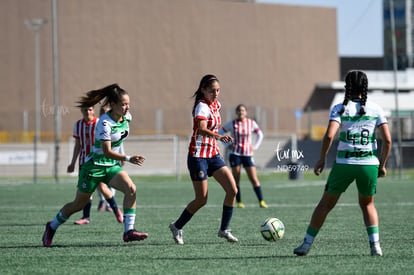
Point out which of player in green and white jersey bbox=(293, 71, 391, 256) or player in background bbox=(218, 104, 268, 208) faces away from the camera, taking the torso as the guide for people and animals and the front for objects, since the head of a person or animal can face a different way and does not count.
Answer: the player in green and white jersey

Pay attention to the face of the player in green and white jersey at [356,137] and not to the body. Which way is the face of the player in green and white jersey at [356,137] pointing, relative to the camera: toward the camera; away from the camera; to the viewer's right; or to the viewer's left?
away from the camera

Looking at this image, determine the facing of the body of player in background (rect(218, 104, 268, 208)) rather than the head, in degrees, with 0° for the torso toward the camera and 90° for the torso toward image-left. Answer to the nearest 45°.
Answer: approximately 0°

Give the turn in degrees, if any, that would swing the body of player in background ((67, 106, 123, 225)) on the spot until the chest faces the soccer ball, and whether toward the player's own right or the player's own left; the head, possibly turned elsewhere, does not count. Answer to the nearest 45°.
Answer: approximately 45° to the player's own left

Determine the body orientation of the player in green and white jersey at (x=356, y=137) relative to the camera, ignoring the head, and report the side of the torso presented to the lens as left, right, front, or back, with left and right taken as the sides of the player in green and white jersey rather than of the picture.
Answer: back

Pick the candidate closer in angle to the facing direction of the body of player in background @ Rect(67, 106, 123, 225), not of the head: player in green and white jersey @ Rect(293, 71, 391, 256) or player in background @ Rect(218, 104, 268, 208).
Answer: the player in green and white jersey

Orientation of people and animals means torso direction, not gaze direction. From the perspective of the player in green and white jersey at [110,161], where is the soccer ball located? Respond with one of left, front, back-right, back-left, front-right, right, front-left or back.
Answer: front

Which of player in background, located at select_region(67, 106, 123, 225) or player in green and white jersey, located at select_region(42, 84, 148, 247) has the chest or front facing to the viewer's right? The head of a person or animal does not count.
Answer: the player in green and white jersey

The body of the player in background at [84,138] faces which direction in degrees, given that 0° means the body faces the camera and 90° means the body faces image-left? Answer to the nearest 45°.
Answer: approximately 0°

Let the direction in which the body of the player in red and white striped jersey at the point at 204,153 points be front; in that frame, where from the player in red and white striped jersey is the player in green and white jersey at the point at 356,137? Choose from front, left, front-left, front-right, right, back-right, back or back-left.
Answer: front

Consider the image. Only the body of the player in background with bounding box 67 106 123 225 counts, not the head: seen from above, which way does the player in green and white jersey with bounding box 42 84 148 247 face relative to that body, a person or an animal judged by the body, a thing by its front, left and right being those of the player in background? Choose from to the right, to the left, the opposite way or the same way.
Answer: to the left

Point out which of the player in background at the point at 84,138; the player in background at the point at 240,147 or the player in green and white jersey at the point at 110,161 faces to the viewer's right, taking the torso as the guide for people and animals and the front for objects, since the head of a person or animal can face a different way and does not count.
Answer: the player in green and white jersey

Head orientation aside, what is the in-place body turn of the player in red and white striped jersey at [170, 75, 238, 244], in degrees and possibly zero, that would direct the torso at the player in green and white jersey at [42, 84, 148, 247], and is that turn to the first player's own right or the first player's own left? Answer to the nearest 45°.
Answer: approximately 135° to the first player's own right

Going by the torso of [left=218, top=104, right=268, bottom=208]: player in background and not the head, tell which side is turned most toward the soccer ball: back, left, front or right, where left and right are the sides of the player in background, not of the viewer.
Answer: front

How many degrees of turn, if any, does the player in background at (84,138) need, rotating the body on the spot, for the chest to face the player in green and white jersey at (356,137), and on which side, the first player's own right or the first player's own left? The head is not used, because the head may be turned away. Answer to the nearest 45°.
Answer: approximately 45° to the first player's own left

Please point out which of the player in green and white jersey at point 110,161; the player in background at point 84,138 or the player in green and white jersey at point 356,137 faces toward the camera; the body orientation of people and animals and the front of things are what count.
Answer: the player in background

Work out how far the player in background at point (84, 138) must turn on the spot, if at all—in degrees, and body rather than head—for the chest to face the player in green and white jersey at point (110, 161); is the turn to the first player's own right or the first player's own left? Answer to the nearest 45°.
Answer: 0° — they already face them

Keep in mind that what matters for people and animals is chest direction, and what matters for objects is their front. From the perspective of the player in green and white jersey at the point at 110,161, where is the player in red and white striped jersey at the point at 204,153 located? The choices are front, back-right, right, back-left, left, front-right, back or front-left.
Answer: front
